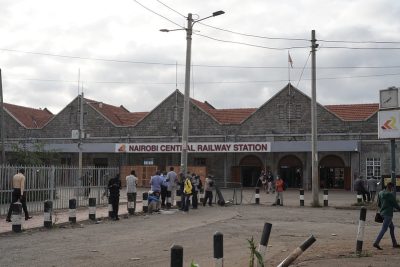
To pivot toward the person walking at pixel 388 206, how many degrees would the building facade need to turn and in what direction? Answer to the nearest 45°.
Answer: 0° — it already faces them

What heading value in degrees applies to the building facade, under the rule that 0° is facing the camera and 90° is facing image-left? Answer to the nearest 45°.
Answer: approximately 0°

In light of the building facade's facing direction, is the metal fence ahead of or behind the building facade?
ahead
